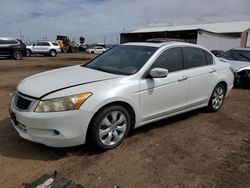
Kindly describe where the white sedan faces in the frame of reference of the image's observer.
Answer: facing the viewer and to the left of the viewer

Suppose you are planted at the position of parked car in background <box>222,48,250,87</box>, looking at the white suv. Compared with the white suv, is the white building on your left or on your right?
right

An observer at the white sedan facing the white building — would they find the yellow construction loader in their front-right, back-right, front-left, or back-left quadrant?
front-left

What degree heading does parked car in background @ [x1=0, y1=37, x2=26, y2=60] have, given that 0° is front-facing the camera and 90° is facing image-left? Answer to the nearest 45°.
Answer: approximately 90°

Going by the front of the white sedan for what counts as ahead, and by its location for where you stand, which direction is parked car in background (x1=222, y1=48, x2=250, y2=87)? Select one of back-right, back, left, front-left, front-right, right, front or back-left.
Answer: back

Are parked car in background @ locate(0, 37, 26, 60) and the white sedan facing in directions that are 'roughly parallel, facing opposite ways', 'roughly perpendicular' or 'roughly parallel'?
roughly parallel

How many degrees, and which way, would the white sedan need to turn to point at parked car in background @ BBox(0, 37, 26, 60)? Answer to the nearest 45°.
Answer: approximately 90° to its right

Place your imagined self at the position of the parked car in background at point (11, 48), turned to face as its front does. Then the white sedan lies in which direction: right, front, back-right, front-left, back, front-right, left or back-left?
left

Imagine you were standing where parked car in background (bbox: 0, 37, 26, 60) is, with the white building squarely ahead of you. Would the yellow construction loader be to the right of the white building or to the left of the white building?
left

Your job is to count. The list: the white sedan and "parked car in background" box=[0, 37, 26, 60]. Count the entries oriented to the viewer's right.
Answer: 0

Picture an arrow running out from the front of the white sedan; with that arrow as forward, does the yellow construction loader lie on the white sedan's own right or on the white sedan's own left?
on the white sedan's own right
